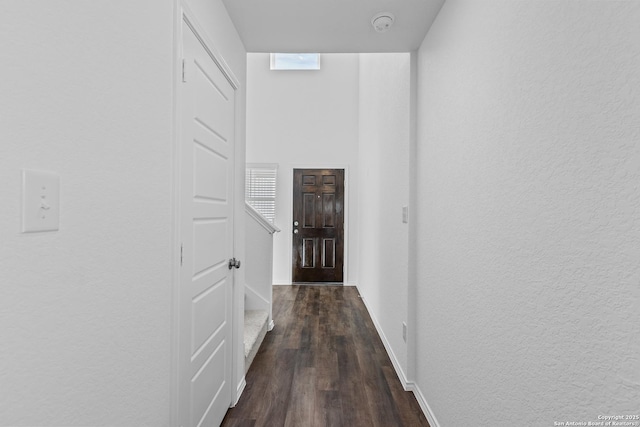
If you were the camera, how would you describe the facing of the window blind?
facing the viewer

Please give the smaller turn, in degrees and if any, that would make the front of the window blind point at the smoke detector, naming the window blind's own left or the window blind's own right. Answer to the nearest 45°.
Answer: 0° — it already faces it

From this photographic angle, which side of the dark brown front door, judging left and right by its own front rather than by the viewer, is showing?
front

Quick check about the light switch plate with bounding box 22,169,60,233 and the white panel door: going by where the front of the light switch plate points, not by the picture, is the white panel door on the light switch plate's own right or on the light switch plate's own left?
on the light switch plate's own left

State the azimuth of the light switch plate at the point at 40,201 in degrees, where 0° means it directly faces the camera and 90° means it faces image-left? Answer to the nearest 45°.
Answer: approximately 315°

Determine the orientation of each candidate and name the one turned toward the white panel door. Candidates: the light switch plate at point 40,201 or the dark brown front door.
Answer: the dark brown front door

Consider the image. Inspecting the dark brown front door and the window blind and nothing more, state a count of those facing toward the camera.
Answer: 2

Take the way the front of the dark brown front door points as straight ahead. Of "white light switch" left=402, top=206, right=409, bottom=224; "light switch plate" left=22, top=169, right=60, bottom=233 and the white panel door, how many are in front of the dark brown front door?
3

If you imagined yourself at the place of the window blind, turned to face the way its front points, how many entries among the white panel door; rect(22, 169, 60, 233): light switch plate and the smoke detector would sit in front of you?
3

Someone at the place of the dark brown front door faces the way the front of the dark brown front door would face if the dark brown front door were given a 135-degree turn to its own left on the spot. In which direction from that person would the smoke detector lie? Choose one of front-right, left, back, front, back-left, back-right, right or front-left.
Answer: back-right

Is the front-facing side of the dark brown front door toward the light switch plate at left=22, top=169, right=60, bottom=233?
yes

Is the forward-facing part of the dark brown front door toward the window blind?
no

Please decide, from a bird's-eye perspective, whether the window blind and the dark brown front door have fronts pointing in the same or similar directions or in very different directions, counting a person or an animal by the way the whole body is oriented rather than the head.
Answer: same or similar directions

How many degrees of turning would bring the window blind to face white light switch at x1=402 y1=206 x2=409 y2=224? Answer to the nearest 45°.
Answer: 0° — it already faces it

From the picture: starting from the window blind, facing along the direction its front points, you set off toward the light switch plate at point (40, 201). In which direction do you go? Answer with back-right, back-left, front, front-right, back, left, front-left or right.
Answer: front
